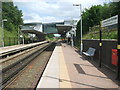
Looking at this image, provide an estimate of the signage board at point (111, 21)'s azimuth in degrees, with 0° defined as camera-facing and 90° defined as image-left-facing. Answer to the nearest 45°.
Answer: approximately 45°
